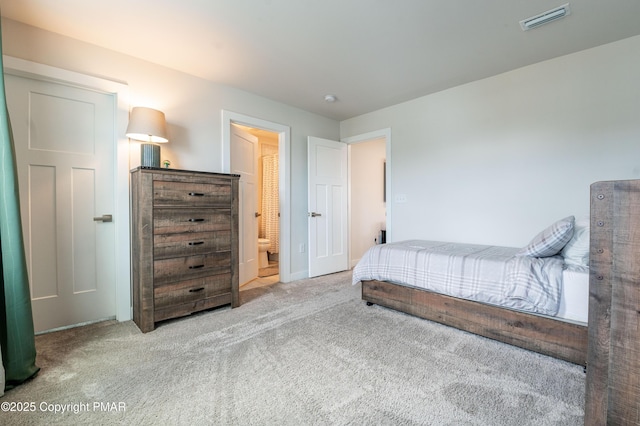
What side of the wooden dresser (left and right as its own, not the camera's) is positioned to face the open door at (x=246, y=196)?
left

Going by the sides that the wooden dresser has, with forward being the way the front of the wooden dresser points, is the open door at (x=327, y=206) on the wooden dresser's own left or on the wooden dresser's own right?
on the wooden dresser's own left

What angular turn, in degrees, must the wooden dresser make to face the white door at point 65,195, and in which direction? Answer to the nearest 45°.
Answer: approximately 135° to its right

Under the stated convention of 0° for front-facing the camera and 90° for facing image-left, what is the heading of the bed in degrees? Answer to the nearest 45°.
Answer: approximately 135°

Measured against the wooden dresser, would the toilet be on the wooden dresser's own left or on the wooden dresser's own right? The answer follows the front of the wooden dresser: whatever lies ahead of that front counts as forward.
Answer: on the wooden dresser's own left

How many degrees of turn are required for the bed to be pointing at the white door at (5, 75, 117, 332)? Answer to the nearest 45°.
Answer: approximately 90° to its left

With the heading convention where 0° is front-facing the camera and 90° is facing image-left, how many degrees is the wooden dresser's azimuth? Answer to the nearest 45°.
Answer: approximately 315°
